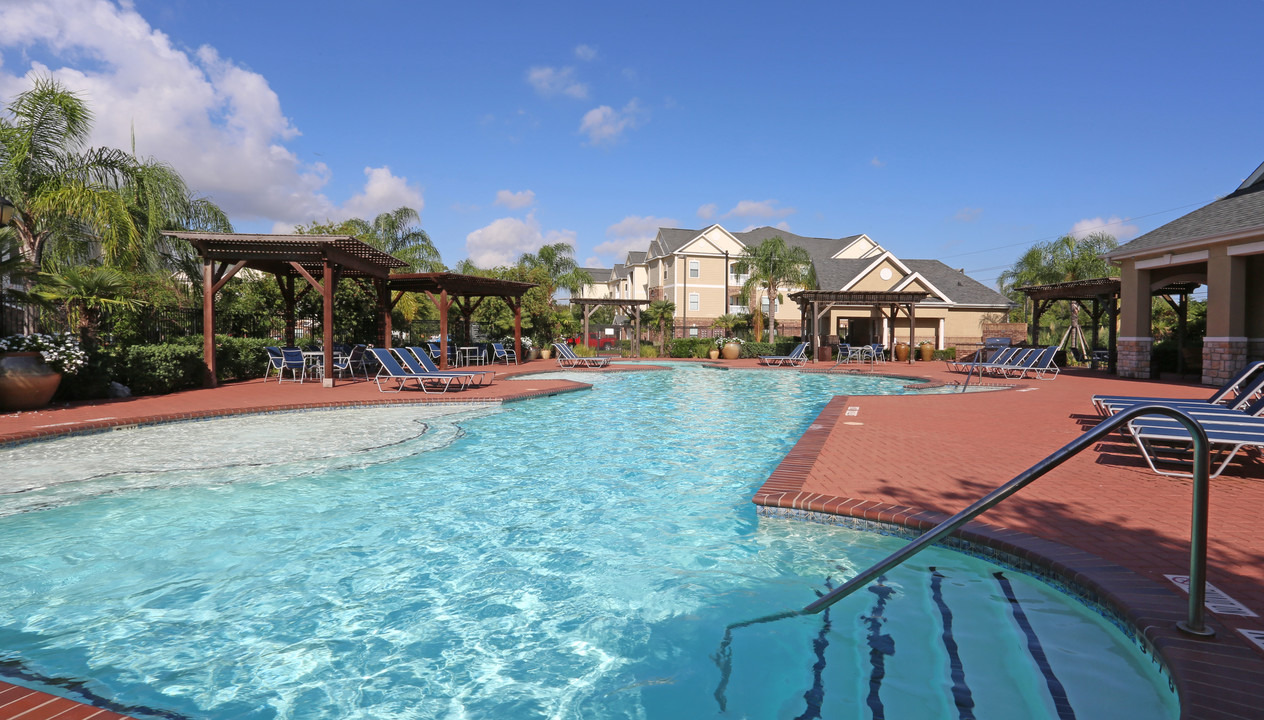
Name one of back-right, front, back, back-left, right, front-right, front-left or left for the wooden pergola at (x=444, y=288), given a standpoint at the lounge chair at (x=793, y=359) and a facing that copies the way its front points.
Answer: front-left

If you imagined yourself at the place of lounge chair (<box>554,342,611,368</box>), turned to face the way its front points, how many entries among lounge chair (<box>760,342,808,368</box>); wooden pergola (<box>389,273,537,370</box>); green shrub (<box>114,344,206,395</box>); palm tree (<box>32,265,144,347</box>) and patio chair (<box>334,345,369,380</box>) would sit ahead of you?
1

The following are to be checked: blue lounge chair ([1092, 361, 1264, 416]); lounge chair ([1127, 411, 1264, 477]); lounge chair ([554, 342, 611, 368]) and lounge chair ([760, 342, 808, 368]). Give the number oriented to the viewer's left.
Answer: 3

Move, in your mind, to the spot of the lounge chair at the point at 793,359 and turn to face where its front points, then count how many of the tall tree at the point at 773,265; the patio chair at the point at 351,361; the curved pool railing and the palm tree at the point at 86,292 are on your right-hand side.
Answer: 1

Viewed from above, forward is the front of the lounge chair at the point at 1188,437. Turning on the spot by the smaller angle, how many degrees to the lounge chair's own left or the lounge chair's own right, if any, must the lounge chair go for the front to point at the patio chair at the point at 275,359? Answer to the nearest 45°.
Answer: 0° — it already faces it

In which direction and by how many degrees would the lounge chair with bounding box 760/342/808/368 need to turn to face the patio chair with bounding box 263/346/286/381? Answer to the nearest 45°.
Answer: approximately 45° to its left

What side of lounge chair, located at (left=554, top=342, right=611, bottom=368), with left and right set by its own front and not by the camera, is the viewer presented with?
right

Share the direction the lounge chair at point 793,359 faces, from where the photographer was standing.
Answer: facing to the left of the viewer

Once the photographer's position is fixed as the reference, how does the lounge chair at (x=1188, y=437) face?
facing to the left of the viewer

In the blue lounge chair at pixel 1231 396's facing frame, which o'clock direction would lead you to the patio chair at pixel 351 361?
The patio chair is roughly at 12 o'clock from the blue lounge chair.

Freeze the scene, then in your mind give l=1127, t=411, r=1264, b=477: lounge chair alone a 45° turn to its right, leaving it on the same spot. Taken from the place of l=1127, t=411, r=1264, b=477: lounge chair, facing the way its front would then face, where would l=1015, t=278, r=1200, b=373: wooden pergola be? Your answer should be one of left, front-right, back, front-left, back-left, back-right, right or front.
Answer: front-right

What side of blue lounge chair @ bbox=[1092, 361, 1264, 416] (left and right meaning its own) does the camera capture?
left

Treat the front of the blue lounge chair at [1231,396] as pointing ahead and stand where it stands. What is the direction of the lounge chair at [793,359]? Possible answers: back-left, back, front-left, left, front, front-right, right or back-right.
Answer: front-right

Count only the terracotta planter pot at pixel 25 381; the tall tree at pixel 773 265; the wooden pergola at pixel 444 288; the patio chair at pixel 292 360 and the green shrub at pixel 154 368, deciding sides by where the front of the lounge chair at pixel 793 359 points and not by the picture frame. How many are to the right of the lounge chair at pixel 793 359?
1

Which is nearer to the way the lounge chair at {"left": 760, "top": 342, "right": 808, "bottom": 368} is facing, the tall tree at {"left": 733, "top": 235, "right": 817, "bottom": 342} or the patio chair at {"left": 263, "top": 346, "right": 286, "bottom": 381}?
the patio chair

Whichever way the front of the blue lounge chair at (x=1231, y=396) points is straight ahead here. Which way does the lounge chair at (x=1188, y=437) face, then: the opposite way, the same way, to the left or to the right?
the same way

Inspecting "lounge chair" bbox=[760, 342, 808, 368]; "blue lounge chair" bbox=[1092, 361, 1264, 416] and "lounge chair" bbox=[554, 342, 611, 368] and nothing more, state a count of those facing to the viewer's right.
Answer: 1

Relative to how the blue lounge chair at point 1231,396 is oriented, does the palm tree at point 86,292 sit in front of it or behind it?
in front
